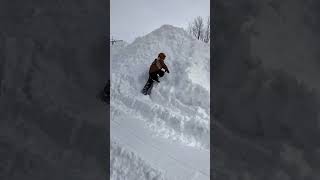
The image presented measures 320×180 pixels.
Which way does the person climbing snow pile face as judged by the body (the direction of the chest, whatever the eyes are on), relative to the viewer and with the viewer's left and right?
facing to the right of the viewer
